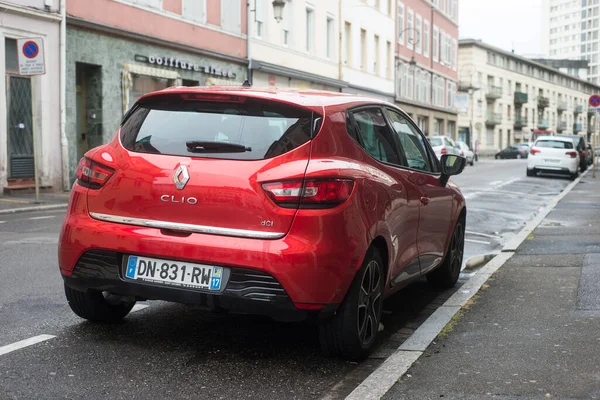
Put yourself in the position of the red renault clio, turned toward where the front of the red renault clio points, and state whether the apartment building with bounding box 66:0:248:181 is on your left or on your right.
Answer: on your left

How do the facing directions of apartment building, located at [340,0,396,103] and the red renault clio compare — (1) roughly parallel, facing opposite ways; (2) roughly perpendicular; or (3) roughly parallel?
roughly perpendicular

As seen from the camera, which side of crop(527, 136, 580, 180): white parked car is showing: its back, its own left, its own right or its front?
back

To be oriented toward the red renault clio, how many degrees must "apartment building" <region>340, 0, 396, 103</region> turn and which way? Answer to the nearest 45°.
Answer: approximately 45° to its right

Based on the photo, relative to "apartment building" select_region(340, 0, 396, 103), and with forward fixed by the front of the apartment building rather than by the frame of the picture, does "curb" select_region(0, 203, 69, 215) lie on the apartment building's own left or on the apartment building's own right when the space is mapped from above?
on the apartment building's own right

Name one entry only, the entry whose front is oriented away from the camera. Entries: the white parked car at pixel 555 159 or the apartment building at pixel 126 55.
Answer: the white parked car

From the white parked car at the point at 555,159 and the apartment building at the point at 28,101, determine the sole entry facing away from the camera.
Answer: the white parked car

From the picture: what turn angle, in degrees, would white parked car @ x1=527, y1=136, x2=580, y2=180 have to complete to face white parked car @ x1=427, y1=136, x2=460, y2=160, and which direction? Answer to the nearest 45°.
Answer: approximately 45° to its left

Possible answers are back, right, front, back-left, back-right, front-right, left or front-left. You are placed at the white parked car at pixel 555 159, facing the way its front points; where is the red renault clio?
back

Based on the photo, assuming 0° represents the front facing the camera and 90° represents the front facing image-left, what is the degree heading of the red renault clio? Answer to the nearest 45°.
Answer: approximately 225°

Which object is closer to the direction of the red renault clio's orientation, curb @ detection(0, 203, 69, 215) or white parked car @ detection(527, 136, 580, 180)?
the white parked car
